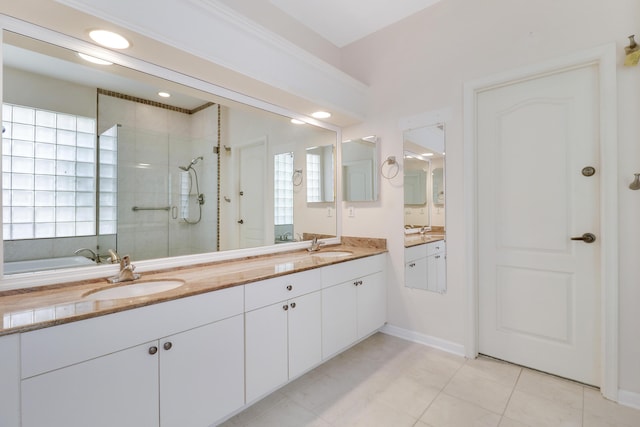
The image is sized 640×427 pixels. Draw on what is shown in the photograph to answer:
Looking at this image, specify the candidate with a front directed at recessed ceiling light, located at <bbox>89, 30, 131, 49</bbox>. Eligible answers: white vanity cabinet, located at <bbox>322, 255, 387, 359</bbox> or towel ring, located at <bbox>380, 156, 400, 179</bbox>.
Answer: the towel ring

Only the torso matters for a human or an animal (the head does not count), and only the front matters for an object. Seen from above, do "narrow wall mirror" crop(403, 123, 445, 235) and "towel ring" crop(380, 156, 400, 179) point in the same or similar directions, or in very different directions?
same or similar directions

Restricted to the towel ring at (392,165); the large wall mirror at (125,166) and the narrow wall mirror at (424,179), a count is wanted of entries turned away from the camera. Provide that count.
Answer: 0

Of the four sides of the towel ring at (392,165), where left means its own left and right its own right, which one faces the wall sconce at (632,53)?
left

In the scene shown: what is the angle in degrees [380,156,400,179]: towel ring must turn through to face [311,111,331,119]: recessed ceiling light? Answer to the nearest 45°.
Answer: approximately 45° to its right

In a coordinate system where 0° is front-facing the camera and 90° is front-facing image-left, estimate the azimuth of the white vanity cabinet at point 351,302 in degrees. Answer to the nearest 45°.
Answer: approximately 315°

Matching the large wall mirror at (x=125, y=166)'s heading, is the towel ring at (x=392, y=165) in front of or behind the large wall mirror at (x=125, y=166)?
in front

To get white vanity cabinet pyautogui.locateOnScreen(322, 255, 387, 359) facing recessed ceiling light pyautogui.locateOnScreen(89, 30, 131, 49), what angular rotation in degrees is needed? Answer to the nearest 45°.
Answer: approximately 90° to its right

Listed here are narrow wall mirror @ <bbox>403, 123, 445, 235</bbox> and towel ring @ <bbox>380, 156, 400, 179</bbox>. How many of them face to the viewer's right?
0

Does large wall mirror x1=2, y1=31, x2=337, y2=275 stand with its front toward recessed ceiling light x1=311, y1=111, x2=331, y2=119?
no

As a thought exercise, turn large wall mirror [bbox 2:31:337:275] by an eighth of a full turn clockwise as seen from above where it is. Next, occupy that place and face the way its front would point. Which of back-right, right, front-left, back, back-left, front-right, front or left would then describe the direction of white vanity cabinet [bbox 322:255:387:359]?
left

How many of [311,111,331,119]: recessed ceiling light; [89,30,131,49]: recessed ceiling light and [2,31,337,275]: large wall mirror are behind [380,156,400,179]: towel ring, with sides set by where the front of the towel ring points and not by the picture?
0

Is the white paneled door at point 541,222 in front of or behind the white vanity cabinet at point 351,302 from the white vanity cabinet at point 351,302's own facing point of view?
in front

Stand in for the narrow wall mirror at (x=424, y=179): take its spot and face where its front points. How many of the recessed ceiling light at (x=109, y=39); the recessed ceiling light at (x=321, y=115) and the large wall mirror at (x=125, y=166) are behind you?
0

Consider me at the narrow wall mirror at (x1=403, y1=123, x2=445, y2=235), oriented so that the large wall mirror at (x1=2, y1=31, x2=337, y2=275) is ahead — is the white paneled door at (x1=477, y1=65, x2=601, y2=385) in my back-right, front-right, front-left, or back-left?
back-left

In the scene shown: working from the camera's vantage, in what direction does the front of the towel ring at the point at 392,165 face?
facing the viewer and to the left of the viewer

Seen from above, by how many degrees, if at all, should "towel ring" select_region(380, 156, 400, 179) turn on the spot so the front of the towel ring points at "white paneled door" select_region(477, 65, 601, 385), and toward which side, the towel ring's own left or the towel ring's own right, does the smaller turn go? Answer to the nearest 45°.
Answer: approximately 90° to the towel ring's own left
